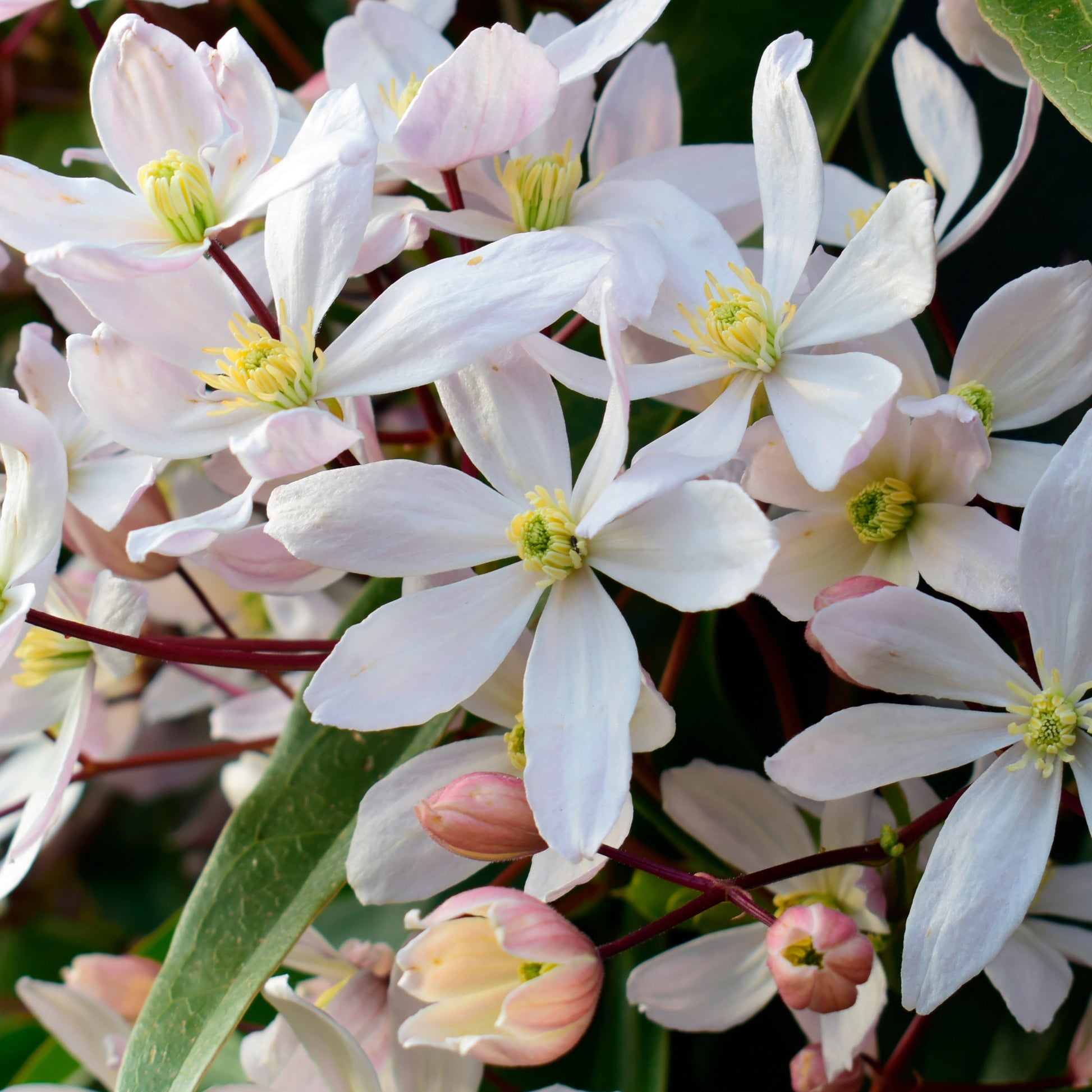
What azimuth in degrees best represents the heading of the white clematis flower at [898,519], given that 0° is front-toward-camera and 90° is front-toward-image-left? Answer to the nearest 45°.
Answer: approximately 45°

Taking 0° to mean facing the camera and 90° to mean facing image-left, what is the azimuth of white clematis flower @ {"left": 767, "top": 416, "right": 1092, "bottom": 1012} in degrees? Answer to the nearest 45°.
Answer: approximately 0°
